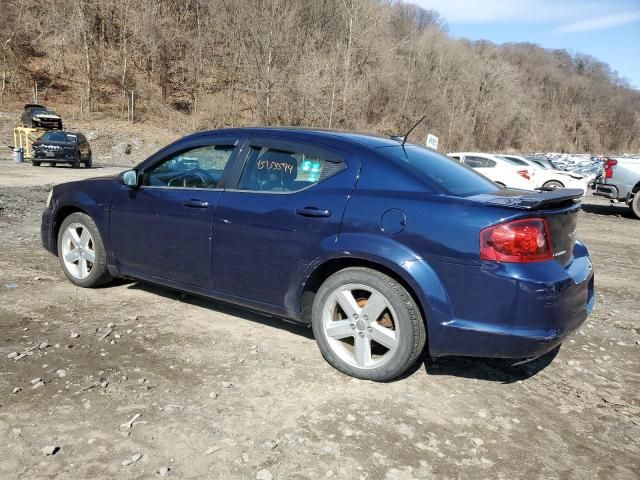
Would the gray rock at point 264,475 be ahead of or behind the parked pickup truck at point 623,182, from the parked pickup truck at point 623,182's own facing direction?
behind

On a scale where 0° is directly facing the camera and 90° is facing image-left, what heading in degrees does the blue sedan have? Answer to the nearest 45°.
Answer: approximately 135°

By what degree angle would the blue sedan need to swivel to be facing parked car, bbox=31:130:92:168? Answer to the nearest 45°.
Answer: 0° — it already faces it

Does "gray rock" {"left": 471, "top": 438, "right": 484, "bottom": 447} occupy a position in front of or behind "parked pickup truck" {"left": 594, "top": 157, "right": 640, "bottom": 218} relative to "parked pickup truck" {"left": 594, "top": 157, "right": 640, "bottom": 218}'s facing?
behind
